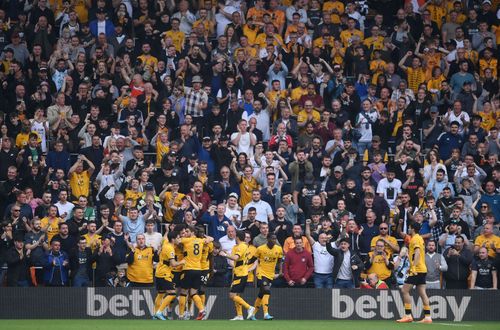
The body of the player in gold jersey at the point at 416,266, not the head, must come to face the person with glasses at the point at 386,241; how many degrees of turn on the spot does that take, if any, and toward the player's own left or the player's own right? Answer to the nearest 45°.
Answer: approximately 90° to the player's own right

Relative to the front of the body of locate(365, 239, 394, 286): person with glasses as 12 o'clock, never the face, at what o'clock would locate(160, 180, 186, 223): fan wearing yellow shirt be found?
The fan wearing yellow shirt is roughly at 3 o'clock from the person with glasses.

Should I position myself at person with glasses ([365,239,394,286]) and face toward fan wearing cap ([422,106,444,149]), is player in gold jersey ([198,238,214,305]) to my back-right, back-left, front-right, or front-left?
back-left

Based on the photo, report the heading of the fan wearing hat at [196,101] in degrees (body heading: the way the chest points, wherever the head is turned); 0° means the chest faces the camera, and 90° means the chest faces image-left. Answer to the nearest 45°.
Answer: approximately 0°

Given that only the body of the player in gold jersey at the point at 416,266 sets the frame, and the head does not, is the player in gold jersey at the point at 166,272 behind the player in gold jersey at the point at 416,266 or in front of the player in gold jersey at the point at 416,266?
in front

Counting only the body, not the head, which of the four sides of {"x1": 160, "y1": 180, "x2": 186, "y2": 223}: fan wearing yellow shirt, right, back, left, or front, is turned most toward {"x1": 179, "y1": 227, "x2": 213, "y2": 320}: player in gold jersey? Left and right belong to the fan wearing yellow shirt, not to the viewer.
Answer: front

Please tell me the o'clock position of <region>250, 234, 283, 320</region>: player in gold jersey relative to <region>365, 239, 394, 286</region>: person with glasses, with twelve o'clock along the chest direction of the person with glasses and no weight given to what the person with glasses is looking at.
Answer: The player in gold jersey is roughly at 2 o'clock from the person with glasses.

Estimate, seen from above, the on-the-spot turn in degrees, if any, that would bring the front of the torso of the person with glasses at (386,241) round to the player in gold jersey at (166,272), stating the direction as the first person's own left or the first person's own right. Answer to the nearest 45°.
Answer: approximately 45° to the first person's own right

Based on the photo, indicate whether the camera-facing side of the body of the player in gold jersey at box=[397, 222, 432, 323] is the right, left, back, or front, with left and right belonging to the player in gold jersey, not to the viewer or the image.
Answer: left

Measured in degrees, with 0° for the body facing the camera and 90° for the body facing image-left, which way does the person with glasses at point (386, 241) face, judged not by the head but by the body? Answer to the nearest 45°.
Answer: approximately 0°
